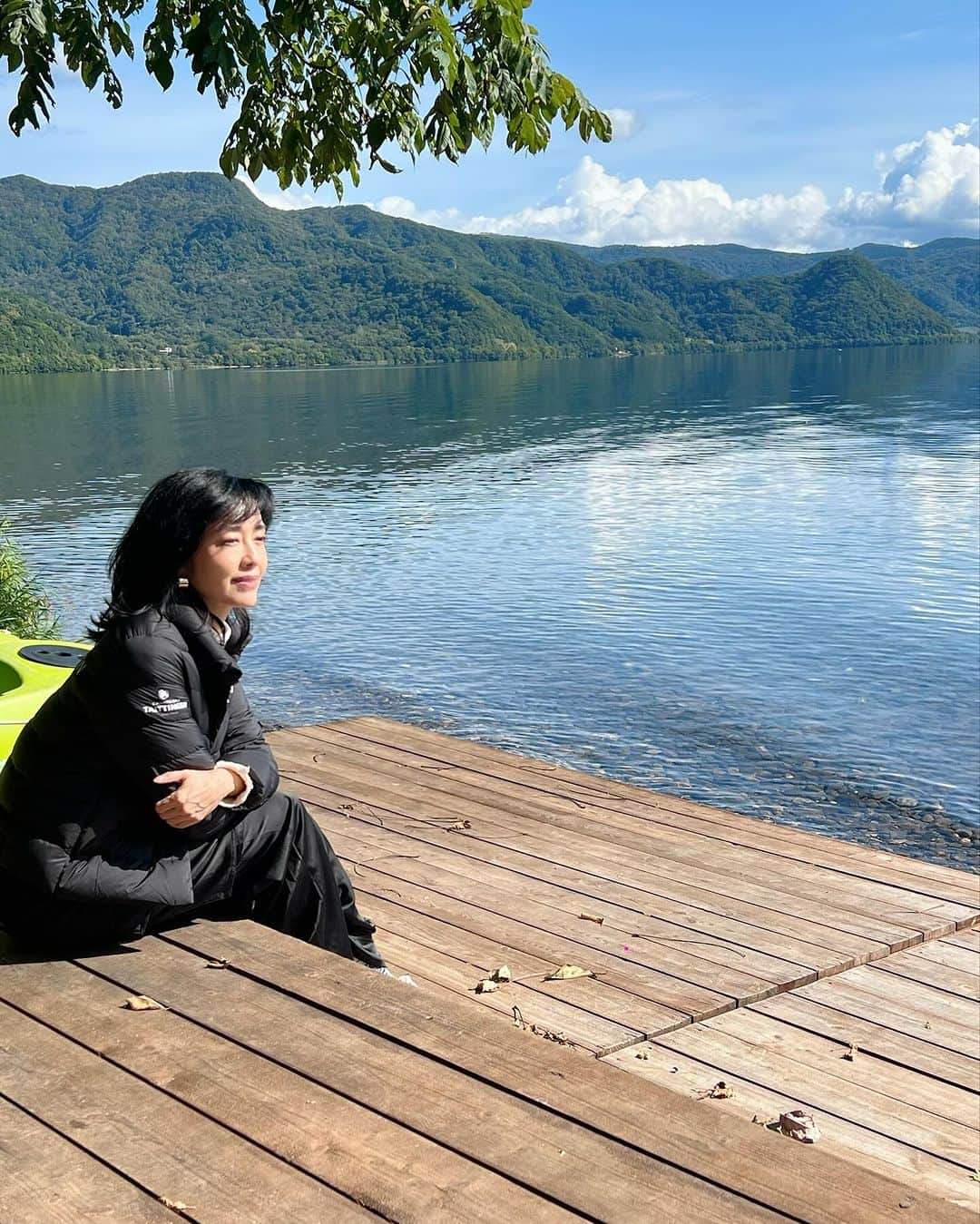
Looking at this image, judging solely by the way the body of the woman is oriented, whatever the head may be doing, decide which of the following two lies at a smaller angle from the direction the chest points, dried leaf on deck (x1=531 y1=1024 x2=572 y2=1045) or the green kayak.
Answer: the dried leaf on deck

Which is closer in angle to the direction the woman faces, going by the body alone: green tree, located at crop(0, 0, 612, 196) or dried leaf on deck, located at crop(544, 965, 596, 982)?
the dried leaf on deck

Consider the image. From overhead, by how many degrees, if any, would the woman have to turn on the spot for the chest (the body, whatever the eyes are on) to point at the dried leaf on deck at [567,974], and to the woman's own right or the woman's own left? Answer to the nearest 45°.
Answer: approximately 45° to the woman's own left

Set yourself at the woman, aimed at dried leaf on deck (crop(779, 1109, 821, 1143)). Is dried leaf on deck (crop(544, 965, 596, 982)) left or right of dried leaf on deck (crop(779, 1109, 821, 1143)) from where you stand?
left

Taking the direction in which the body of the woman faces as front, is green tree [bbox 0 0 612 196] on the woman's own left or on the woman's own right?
on the woman's own left

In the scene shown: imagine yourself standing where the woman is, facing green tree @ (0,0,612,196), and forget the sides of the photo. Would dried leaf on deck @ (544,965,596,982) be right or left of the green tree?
right

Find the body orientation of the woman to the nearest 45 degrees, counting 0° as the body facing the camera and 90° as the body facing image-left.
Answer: approximately 270°

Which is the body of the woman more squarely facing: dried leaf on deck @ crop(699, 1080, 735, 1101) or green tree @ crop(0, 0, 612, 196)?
the dried leaf on deck

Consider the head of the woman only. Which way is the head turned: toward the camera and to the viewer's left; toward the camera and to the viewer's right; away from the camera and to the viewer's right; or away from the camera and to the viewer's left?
toward the camera and to the viewer's right

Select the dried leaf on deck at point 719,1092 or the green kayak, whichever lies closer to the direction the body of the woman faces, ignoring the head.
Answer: the dried leaf on deck

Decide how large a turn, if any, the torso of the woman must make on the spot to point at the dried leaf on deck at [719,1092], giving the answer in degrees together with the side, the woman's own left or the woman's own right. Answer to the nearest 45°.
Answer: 0° — they already face it
